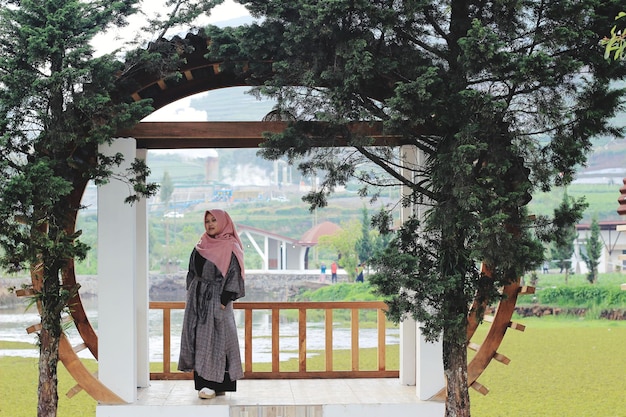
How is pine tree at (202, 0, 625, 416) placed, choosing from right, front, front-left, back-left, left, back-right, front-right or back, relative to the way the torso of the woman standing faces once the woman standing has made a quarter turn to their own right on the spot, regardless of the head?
back

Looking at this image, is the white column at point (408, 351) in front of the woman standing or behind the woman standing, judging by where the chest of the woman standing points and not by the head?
behind

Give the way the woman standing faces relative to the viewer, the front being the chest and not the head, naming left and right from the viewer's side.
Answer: facing the viewer and to the left of the viewer

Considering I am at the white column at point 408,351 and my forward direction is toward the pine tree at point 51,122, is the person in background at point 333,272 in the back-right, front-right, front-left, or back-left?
back-right

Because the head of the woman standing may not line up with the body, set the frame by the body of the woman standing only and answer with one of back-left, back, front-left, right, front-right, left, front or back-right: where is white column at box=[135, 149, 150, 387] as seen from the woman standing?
right

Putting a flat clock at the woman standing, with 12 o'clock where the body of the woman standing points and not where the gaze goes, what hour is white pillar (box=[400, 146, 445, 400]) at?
The white pillar is roughly at 8 o'clock from the woman standing.

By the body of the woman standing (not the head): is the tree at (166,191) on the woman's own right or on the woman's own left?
on the woman's own right

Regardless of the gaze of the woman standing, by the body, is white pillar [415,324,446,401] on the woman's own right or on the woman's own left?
on the woman's own left

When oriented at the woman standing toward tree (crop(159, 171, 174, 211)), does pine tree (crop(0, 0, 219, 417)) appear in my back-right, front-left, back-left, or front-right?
back-left

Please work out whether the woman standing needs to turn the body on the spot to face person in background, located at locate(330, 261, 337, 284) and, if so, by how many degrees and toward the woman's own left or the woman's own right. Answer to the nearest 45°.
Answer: approximately 135° to the woman's own right

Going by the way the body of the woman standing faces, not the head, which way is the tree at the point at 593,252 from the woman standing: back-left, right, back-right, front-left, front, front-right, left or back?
back

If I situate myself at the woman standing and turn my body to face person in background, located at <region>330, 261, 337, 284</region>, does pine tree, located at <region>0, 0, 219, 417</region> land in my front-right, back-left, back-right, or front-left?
back-left
